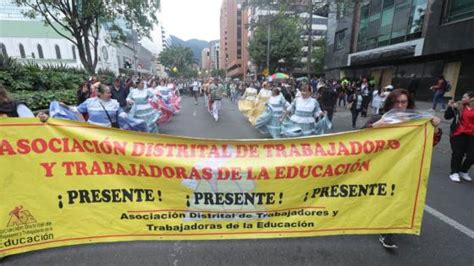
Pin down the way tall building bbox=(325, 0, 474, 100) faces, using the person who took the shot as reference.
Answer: facing the viewer and to the left of the viewer

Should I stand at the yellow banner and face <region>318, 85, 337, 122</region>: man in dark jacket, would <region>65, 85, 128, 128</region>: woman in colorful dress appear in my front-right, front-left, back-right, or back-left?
front-left

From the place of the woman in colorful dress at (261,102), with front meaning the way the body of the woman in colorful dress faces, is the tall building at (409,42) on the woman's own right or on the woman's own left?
on the woman's own left

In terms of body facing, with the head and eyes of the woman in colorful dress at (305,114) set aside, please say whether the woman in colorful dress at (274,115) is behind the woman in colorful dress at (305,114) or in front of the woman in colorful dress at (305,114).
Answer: behind

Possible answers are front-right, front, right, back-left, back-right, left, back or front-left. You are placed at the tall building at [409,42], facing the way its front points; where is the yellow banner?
front-left

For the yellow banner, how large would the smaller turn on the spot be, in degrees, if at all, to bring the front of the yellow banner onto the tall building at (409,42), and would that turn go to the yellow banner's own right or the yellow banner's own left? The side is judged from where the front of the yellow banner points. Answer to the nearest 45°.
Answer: approximately 135° to the yellow banner's own left

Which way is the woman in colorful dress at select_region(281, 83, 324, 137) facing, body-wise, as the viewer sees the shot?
toward the camera

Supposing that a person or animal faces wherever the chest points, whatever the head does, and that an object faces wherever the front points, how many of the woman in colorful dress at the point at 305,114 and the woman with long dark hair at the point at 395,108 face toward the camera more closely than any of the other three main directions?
2

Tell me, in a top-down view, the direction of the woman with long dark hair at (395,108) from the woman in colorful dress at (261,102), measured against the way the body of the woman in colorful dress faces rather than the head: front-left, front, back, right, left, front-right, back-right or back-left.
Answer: front

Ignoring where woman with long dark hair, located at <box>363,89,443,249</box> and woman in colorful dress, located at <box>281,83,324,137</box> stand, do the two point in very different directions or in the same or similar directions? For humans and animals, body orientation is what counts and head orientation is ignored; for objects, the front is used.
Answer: same or similar directions

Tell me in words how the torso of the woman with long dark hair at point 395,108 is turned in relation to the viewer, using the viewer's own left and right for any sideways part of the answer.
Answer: facing the viewer

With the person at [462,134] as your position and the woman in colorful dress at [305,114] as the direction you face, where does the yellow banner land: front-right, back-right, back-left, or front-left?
front-left
